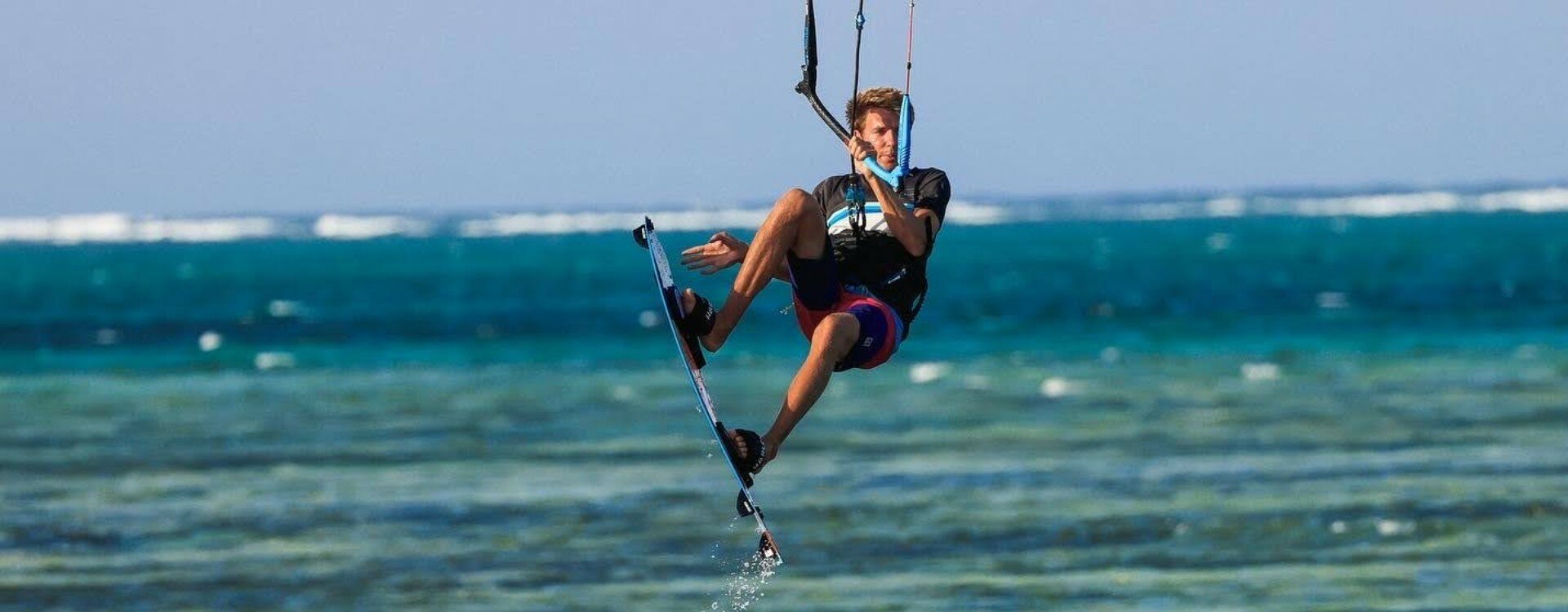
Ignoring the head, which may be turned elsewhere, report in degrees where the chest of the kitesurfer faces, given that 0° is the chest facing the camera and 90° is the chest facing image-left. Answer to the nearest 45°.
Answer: approximately 45°
